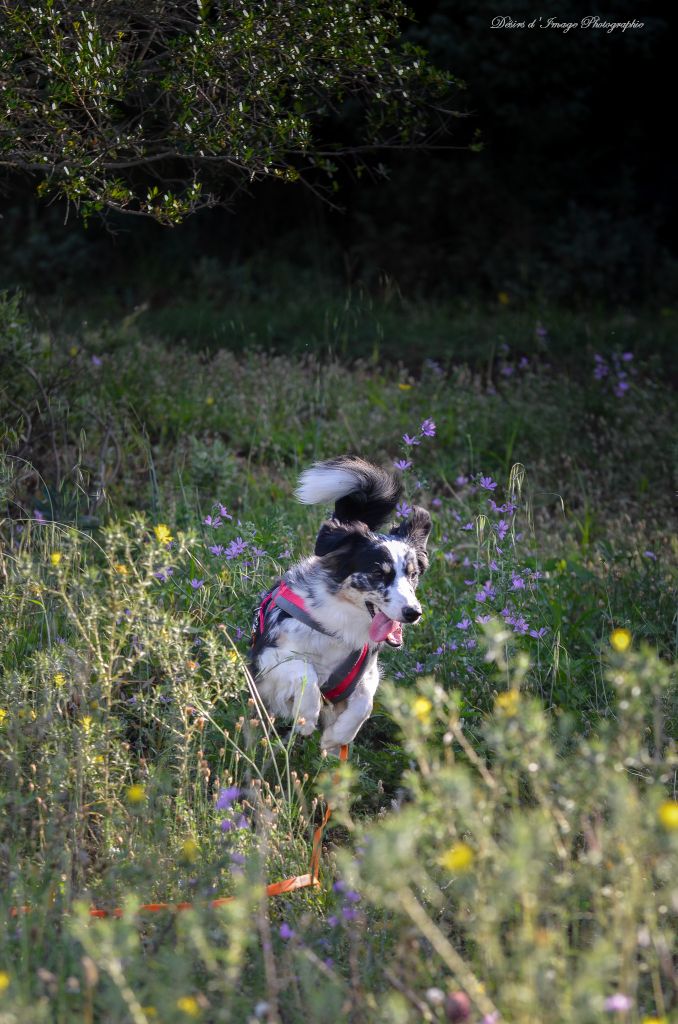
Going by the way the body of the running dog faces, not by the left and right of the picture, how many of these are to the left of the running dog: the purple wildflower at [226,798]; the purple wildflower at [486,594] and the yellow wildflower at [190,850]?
1

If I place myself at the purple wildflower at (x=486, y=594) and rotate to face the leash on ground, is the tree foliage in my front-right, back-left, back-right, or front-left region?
back-right

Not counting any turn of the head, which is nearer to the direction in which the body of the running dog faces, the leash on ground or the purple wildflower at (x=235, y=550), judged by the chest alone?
the leash on ground

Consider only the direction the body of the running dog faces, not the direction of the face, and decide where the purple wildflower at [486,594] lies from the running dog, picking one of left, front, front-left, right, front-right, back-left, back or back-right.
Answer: left

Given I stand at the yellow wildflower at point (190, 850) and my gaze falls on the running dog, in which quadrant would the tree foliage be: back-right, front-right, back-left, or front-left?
front-left

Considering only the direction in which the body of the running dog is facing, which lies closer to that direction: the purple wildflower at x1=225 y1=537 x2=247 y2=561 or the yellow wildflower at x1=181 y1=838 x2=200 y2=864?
the yellow wildflower

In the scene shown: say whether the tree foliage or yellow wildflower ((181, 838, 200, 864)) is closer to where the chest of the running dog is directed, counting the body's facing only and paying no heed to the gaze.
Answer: the yellow wildflower

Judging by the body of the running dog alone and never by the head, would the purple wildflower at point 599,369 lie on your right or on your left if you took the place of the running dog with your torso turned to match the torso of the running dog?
on your left

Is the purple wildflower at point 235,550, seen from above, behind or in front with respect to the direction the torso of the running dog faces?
behind

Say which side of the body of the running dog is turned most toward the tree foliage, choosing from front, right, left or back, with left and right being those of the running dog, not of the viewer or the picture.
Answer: back

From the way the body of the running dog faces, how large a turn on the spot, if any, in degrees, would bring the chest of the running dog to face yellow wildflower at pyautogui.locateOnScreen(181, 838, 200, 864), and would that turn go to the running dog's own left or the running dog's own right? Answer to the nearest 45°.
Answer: approximately 45° to the running dog's own right

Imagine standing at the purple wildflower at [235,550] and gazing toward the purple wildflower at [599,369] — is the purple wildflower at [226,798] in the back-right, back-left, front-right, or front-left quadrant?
back-right

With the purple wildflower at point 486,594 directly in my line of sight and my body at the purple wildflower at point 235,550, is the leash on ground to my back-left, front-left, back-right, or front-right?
front-right

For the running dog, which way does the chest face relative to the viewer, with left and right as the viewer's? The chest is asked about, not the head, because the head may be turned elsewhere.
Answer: facing the viewer and to the right of the viewer

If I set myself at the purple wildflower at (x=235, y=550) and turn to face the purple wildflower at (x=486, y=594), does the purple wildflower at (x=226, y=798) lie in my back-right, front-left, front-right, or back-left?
front-right

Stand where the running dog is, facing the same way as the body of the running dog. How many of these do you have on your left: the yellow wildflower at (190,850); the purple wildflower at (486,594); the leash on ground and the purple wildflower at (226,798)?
1
